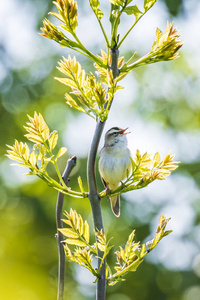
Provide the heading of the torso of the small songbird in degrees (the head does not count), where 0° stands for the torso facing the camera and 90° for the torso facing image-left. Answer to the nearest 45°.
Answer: approximately 315°

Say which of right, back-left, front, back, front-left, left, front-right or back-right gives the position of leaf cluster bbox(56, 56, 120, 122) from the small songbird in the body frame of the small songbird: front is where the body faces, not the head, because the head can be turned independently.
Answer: front-right

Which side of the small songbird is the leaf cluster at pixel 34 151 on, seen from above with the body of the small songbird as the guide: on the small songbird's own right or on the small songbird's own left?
on the small songbird's own right
